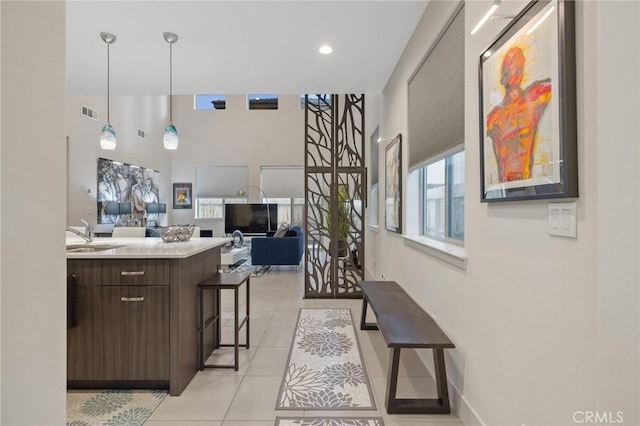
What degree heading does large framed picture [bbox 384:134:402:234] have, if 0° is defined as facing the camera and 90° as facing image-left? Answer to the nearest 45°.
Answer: approximately 90°

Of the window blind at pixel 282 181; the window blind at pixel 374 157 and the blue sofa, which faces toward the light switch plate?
the window blind at pixel 282 181

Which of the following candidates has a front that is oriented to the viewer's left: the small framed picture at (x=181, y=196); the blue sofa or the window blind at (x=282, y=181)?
the blue sofa

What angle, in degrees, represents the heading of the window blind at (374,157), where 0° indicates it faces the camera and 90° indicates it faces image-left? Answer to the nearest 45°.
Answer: approximately 90°

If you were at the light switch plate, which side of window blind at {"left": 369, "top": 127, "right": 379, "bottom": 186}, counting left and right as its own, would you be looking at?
left

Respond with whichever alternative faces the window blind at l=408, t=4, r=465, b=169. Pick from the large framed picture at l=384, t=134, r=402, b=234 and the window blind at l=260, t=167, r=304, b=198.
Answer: the window blind at l=260, t=167, r=304, b=198

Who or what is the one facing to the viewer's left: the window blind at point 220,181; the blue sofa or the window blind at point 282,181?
the blue sofa

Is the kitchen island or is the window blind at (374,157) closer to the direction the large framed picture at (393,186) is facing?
the kitchen island

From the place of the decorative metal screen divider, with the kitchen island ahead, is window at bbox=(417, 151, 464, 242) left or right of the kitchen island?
left
